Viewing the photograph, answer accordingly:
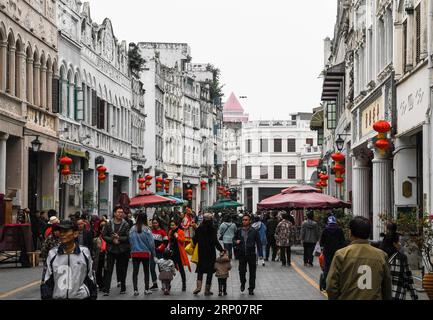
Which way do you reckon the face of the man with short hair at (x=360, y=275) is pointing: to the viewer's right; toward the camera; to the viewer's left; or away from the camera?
away from the camera

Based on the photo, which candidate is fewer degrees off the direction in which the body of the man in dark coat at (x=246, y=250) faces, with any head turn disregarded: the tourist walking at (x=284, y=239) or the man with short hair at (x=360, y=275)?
the man with short hair

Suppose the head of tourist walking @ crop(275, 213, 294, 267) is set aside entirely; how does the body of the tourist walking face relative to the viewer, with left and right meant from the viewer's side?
facing away from the viewer

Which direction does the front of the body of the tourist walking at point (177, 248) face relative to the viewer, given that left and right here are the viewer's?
facing the viewer and to the left of the viewer

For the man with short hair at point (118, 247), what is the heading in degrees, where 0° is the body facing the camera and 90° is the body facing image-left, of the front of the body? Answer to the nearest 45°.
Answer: approximately 0°

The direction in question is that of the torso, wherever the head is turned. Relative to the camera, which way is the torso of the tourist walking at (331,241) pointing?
away from the camera

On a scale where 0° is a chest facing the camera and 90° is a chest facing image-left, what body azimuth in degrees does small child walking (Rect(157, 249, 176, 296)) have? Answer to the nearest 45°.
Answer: approximately 180°
